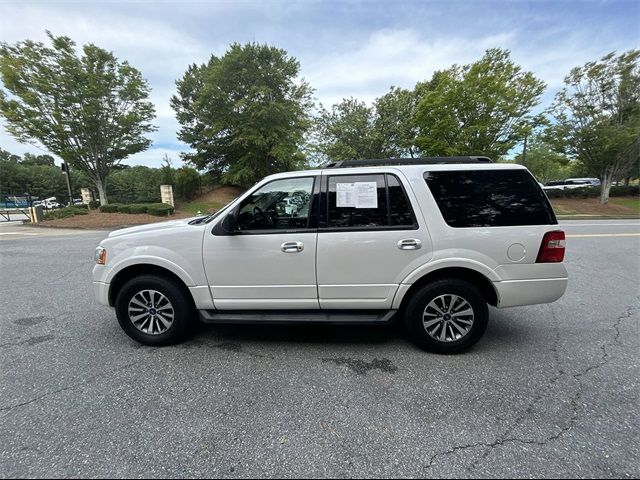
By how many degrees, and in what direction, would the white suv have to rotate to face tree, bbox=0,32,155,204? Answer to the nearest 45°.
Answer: approximately 45° to its right

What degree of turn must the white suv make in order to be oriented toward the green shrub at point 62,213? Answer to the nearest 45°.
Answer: approximately 45° to its right

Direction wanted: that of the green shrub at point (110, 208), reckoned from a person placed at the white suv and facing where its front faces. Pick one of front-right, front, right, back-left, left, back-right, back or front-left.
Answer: front-right

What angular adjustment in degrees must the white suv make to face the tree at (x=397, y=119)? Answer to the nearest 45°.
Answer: approximately 90° to its right

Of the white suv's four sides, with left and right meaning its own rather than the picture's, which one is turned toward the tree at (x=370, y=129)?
right

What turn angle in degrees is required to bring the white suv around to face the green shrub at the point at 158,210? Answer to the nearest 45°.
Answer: approximately 45° to its right

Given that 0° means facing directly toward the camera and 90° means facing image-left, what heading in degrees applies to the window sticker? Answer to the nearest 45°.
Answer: approximately 0°

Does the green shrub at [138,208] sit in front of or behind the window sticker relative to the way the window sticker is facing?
behind

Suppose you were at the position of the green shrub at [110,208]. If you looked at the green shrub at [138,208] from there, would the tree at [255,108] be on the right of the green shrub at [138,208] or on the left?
left

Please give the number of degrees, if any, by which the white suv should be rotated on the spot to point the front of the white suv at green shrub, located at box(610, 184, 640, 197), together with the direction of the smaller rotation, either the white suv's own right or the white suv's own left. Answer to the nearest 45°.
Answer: approximately 135° to the white suv's own right

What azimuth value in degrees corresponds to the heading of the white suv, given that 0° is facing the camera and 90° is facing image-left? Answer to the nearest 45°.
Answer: approximately 90°

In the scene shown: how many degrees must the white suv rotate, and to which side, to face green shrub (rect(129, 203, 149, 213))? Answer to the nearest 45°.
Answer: approximately 45° to its right
